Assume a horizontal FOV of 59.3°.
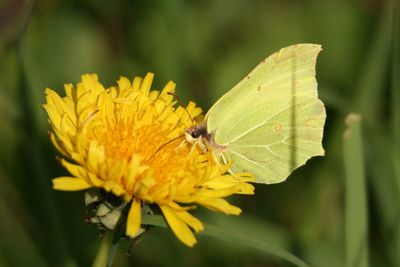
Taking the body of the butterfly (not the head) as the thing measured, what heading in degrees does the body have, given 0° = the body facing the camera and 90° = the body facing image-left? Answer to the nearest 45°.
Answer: approximately 90°

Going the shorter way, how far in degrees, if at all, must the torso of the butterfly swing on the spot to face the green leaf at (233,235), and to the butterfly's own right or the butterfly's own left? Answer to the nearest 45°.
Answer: approximately 90° to the butterfly's own left
